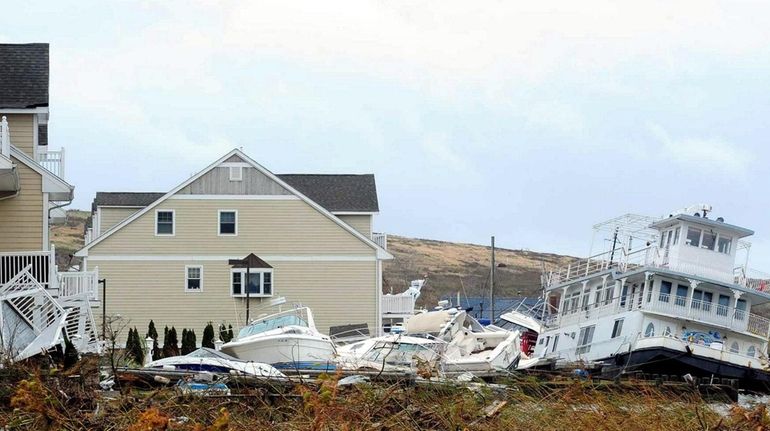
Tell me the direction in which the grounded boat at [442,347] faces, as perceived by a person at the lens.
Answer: facing to the left of the viewer

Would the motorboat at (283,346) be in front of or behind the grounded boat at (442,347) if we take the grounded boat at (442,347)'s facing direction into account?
in front

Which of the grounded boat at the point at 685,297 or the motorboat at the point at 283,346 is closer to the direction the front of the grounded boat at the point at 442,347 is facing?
the motorboat
